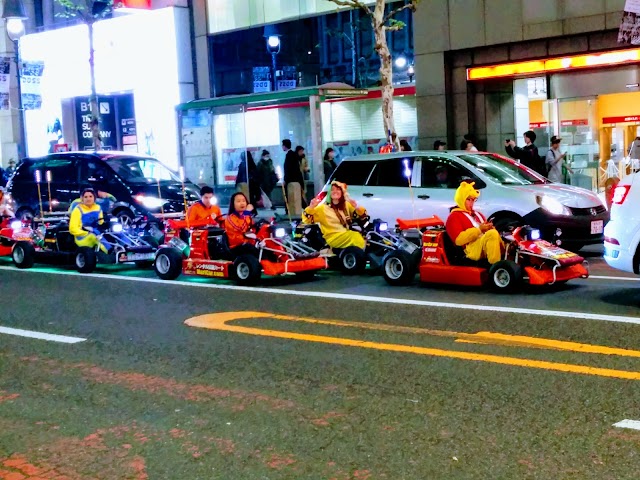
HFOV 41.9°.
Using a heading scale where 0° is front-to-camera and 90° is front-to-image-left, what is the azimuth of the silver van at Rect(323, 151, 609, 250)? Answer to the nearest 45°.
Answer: approximately 315°

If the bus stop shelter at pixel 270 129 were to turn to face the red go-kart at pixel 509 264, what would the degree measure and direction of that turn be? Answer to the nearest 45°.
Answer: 0° — it already faces it

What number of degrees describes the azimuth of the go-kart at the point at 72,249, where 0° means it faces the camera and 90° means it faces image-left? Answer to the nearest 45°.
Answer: approximately 315°

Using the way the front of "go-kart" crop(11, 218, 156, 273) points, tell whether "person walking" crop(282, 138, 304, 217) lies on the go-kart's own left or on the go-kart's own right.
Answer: on the go-kart's own left

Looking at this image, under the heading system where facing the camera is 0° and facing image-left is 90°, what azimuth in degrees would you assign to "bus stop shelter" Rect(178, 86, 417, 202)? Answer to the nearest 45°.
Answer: approximately 0°

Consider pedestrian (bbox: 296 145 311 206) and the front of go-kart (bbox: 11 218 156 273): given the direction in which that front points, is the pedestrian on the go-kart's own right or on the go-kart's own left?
on the go-kart's own left

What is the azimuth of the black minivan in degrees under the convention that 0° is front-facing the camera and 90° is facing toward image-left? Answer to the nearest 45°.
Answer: approximately 315°

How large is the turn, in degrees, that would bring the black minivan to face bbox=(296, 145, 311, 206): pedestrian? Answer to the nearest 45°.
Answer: approximately 45° to its left

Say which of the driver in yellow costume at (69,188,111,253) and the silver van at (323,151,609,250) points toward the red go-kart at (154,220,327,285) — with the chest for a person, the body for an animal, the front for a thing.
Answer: the driver in yellow costume
